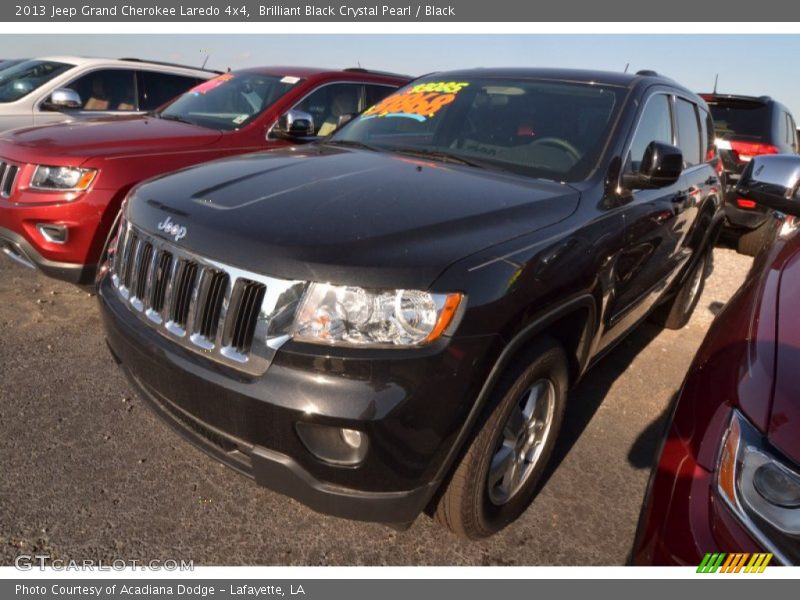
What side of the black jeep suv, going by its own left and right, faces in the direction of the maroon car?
left

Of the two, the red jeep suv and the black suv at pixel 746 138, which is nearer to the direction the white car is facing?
the red jeep suv

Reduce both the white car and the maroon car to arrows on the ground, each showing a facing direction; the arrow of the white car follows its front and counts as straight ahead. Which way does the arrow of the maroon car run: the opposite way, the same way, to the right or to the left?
the same way

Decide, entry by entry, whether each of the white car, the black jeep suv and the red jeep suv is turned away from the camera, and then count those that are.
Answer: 0

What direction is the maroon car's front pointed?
toward the camera

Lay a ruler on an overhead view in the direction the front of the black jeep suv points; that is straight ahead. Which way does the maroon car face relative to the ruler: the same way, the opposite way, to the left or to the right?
the same way

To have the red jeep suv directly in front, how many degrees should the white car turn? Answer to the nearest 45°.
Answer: approximately 45° to its left

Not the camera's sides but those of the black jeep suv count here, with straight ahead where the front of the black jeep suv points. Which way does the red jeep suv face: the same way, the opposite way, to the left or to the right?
the same way

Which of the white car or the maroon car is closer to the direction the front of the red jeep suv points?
the maroon car

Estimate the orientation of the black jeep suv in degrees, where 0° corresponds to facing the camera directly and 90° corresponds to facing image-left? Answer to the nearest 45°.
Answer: approximately 45°

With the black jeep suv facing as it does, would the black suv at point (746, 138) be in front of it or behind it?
behind

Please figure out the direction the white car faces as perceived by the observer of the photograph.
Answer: facing the viewer and to the left of the viewer

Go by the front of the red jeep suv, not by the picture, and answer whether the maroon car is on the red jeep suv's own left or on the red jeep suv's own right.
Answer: on the red jeep suv's own left

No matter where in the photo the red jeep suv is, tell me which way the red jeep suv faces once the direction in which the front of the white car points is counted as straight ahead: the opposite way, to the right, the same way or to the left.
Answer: the same way

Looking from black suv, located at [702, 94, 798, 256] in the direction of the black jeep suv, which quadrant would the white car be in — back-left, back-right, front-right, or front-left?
front-right

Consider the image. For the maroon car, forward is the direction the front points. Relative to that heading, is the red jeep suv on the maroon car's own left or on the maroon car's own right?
on the maroon car's own right
